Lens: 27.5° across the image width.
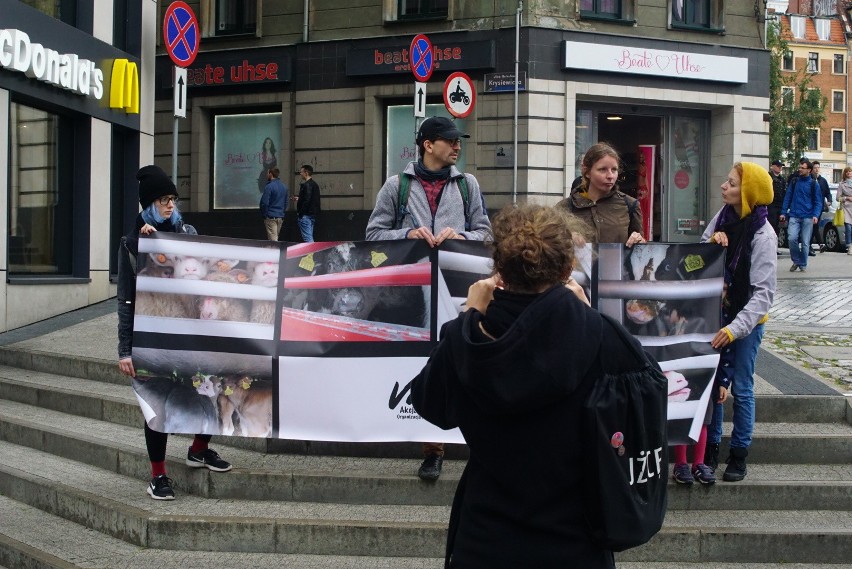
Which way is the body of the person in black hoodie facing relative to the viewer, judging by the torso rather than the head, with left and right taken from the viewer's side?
facing away from the viewer

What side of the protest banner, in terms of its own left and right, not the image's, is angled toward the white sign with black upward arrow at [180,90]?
back

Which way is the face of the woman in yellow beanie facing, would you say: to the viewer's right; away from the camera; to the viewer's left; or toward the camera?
to the viewer's left

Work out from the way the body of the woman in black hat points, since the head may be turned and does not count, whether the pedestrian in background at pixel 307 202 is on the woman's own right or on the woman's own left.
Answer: on the woman's own left

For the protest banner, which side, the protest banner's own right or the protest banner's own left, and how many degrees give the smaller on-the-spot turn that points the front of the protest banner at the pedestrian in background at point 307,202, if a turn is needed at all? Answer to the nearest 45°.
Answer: approximately 180°

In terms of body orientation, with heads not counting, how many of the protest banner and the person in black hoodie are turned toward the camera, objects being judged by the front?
1

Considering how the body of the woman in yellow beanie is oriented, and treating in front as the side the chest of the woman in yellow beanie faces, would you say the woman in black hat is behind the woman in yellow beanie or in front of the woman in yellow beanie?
in front

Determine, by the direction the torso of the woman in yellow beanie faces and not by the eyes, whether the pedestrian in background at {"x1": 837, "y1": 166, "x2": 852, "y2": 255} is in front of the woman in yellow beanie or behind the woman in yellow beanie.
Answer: behind

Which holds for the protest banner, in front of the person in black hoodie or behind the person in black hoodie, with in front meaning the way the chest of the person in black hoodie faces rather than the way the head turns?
in front

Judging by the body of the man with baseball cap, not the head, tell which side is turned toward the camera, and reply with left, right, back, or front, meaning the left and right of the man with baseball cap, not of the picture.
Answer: front

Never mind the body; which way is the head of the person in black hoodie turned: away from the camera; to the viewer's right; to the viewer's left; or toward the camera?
away from the camera

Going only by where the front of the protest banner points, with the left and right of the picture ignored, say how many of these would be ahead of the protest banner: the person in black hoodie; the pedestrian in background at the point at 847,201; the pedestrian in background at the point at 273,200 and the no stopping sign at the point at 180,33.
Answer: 1

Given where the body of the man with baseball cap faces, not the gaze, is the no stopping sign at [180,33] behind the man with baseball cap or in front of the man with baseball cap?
behind

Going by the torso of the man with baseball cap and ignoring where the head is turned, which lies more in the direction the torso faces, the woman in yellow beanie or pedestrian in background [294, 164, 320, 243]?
the woman in yellow beanie

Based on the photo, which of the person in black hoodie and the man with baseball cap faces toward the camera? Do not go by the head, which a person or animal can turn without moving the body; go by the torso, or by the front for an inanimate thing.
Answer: the man with baseball cap
